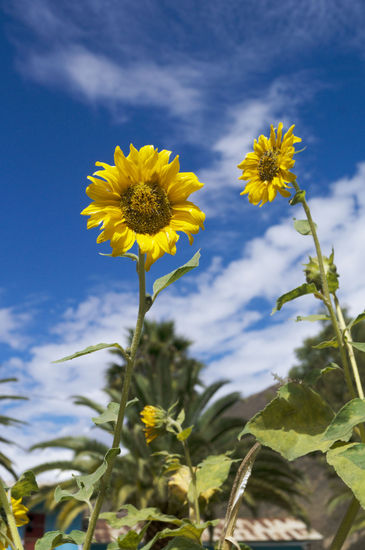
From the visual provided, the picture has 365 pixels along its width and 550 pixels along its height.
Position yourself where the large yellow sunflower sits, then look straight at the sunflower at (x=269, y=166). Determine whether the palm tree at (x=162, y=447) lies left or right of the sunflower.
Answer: left

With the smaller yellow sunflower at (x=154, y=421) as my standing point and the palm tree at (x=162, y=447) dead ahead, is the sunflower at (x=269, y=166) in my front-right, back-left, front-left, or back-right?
back-right

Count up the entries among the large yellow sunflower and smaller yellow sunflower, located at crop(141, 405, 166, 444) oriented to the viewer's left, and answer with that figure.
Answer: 1

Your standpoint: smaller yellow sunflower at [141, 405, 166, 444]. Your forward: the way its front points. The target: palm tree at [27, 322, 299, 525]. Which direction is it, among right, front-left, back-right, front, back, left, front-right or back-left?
right

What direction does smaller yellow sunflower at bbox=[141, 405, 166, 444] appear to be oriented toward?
to the viewer's left

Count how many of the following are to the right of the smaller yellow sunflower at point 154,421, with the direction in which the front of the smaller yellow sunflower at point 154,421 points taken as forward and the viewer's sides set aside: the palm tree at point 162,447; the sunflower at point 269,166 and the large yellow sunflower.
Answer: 1

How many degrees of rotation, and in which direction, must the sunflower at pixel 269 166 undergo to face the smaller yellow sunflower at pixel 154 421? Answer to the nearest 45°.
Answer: approximately 90° to its right

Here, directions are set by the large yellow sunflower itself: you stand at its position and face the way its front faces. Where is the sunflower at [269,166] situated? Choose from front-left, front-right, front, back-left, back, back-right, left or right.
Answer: back-left

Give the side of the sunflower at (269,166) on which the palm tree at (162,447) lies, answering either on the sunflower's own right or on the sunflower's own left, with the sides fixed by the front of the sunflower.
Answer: on the sunflower's own right

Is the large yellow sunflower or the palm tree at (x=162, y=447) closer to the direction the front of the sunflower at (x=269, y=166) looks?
the large yellow sunflower

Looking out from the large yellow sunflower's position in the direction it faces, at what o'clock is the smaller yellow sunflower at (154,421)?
The smaller yellow sunflower is roughly at 6 o'clock from the large yellow sunflower.
